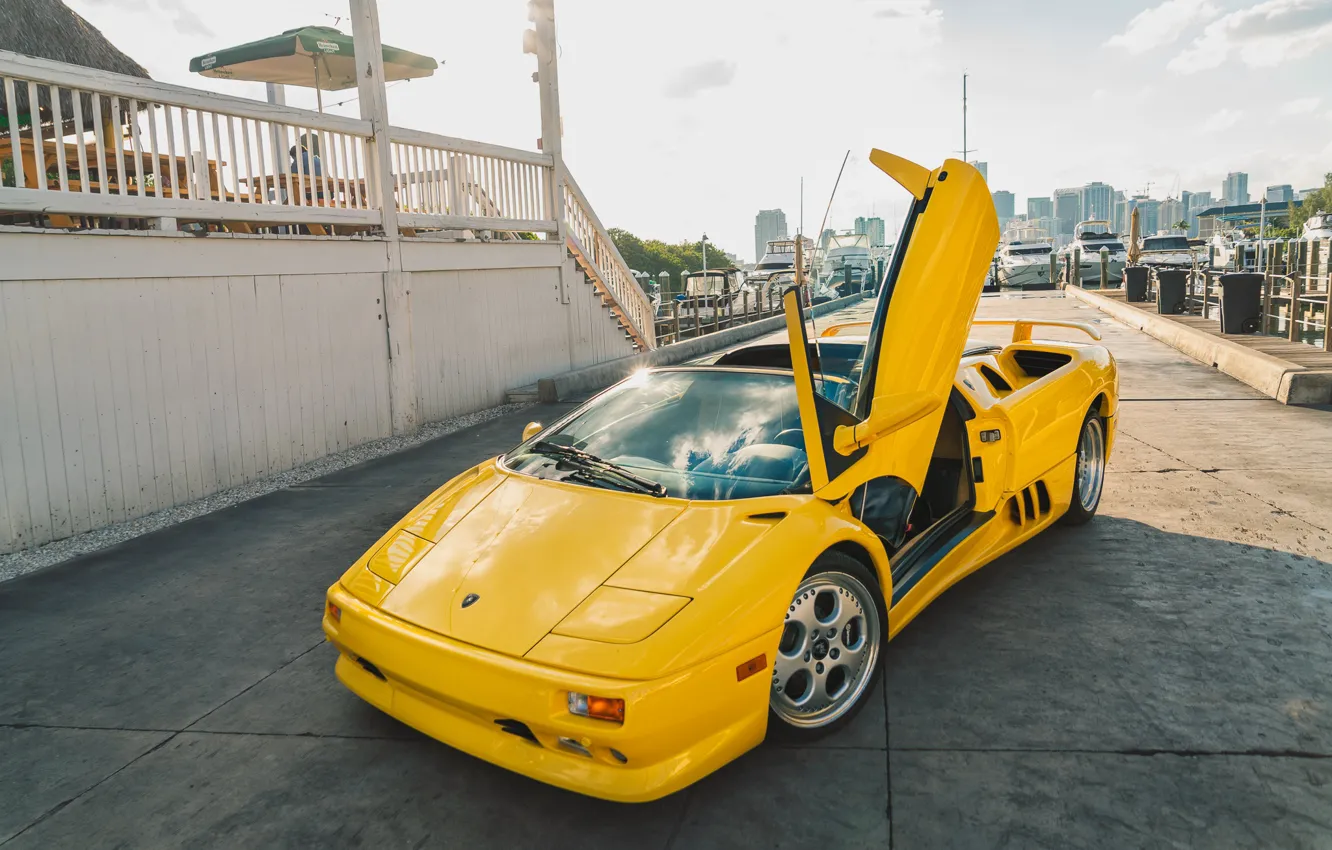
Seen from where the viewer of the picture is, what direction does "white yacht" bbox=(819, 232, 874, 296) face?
facing the viewer

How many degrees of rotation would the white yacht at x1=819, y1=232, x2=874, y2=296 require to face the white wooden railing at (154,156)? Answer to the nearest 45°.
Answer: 0° — it already faces it

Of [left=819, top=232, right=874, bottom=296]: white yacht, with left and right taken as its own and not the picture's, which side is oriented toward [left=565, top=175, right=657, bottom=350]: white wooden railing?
front

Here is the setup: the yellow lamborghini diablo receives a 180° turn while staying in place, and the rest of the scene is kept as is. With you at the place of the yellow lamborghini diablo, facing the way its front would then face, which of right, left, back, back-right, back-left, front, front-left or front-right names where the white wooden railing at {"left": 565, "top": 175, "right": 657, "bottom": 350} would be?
front-left

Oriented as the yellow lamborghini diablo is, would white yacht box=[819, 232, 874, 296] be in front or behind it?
behind

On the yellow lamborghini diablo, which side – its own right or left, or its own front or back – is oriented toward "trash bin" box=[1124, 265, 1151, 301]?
back

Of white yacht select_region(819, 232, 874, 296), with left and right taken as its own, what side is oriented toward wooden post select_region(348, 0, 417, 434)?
front

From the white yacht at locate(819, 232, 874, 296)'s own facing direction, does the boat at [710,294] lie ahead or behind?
ahead

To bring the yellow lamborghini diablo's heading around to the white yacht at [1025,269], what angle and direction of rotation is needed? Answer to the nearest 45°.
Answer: approximately 135° to its right

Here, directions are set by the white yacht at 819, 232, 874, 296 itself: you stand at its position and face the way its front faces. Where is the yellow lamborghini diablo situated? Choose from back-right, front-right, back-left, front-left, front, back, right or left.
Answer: front

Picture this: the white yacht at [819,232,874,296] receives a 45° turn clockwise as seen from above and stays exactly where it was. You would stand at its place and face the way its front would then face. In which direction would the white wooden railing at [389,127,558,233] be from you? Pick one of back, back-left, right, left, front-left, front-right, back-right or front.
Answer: front-left

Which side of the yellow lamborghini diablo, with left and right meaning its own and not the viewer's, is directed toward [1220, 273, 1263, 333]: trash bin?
back

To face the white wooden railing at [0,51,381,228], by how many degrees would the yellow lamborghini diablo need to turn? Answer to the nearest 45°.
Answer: approximately 90° to its right

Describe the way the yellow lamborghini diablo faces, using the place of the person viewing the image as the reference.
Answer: facing the viewer and to the left of the viewer

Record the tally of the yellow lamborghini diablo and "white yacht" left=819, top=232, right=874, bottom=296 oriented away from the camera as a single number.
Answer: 0

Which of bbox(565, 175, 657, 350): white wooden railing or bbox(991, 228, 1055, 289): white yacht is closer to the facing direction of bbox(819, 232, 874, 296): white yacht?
the white wooden railing
